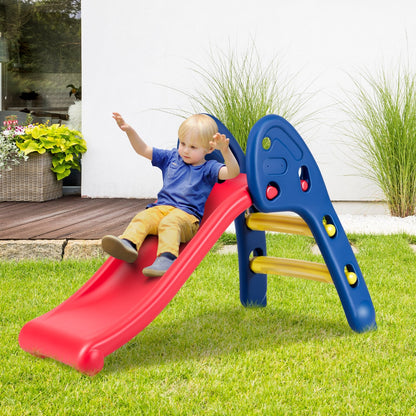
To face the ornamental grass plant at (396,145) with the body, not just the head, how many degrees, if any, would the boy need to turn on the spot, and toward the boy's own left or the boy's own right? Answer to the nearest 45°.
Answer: approximately 180°

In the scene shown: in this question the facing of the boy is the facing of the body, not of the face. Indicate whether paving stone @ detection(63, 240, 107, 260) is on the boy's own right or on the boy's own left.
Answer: on the boy's own right

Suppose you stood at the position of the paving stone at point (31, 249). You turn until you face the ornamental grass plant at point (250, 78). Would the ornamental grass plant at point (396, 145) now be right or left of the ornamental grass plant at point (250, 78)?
right

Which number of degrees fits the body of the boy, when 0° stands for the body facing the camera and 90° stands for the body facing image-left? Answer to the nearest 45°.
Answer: approximately 45°

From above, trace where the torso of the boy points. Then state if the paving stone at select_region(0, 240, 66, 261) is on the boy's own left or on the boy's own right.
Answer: on the boy's own right

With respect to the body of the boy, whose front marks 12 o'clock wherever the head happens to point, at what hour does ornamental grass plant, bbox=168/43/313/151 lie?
The ornamental grass plant is roughly at 5 o'clock from the boy.

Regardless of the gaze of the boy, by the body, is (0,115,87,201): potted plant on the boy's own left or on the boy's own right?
on the boy's own right
